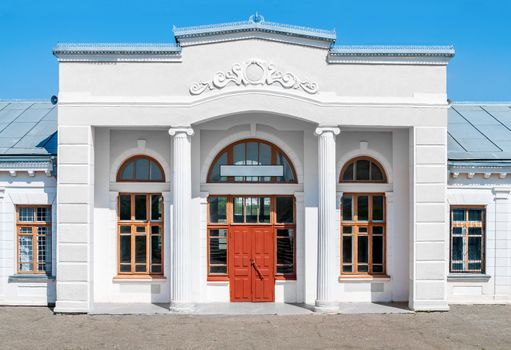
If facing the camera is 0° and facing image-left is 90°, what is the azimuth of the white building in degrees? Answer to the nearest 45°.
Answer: approximately 0°
